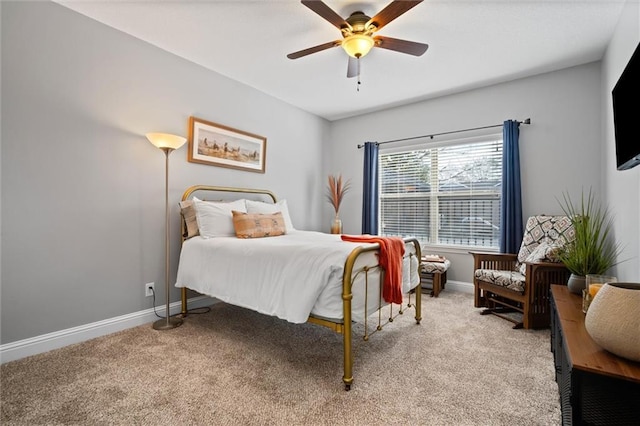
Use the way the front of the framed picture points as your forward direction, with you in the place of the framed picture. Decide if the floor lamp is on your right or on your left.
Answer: on your right

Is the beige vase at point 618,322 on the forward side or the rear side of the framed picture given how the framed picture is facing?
on the forward side

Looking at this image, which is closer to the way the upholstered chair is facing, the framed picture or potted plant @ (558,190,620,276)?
the framed picture

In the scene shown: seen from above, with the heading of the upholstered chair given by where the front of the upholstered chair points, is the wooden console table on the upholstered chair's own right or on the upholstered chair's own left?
on the upholstered chair's own left

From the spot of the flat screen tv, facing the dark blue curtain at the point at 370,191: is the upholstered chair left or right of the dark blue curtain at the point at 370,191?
right

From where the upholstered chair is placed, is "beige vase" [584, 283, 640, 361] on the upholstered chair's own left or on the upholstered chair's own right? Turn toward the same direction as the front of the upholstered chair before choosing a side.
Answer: on the upholstered chair's own left

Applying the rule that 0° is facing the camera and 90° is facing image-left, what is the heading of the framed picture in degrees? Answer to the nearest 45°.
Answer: approximately 315°

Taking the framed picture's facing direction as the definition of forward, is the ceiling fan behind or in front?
in front

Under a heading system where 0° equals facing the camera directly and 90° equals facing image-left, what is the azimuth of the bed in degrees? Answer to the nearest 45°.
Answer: approximately 315°

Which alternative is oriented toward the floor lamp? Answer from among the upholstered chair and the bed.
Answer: the upholstered chair

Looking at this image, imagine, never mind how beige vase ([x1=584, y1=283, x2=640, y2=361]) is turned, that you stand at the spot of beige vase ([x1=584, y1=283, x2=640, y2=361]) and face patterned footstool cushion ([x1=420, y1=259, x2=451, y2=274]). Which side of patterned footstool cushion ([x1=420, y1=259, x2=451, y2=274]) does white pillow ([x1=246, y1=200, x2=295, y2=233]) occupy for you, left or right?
left
